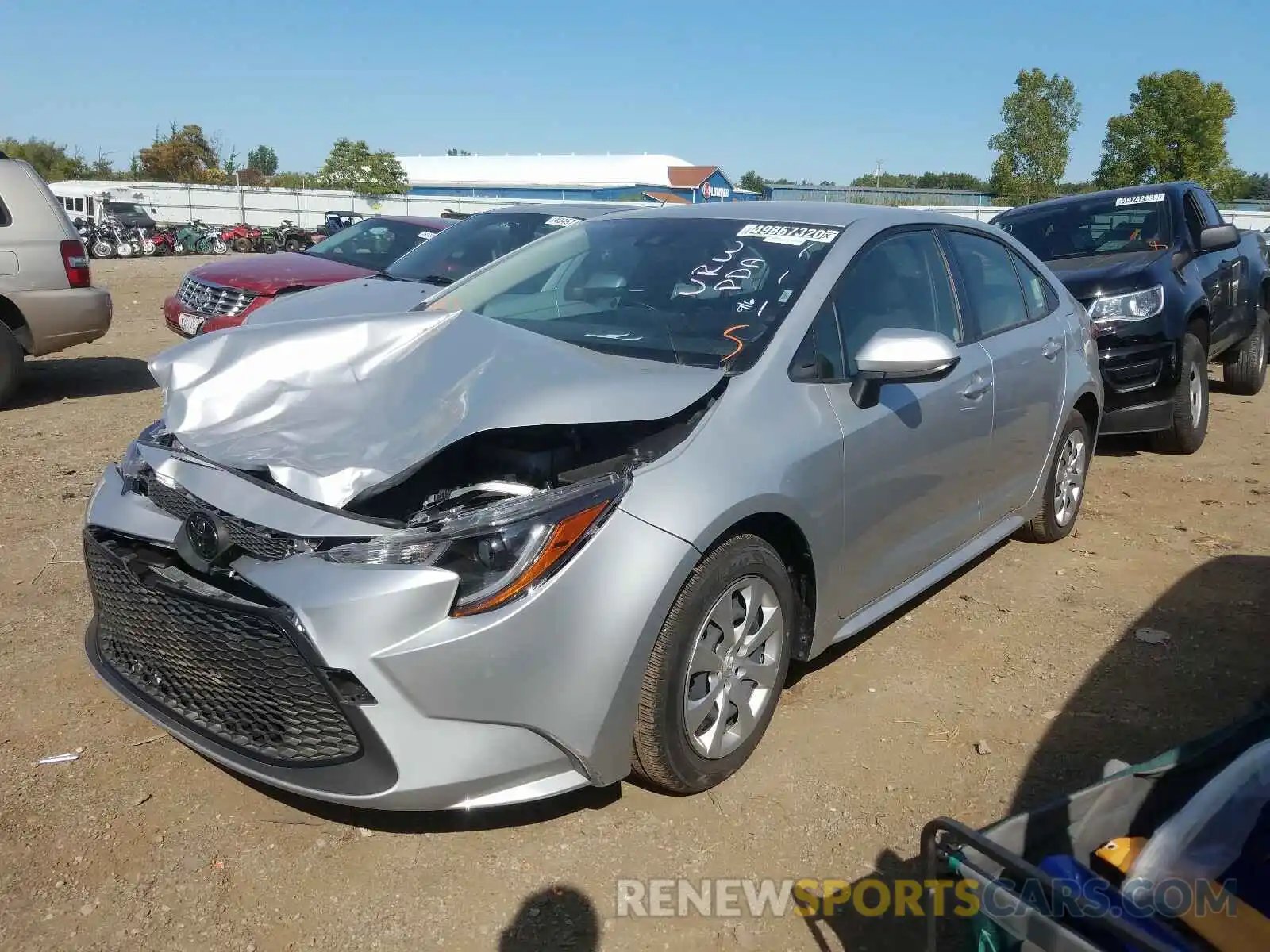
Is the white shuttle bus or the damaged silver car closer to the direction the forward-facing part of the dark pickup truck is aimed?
the damaged silver car

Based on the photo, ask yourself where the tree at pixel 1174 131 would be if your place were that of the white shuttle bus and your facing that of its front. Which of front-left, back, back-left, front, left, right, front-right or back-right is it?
front-left

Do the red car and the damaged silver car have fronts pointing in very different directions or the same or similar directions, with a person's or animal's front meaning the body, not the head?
same or similar directions

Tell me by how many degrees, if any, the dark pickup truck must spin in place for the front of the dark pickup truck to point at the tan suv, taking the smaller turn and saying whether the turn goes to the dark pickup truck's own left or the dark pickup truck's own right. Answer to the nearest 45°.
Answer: approximately 45° to the dark pickup truck's own right

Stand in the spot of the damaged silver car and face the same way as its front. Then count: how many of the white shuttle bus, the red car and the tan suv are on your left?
0

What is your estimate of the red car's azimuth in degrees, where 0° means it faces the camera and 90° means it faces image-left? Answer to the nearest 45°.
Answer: approximately 45°

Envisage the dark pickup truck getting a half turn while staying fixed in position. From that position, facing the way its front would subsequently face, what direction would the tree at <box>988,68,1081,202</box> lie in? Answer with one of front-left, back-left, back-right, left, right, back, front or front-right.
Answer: front-left

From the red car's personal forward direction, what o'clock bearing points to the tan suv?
The tan suv is roughly at 1 o'clock from the red car.

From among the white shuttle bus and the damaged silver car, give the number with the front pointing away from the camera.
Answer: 0

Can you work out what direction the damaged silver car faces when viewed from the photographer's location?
facing the viewer and to the left of the viewer

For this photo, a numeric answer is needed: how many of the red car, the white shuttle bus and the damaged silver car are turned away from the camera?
0

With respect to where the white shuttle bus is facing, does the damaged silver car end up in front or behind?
in front

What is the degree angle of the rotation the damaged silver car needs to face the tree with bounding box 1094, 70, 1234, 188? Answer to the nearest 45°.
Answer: approximately 180°

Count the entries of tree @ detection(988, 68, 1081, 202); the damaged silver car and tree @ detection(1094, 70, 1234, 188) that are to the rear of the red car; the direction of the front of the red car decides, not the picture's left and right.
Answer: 2

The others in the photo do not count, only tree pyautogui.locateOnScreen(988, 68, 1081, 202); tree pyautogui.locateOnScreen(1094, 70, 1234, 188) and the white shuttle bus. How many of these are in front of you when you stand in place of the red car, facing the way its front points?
0

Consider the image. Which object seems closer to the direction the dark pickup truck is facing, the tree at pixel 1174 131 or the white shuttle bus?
the white shuttle bus

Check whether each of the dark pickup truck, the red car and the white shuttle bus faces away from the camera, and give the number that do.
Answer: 0

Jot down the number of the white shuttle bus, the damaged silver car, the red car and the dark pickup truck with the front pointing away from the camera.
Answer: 0
